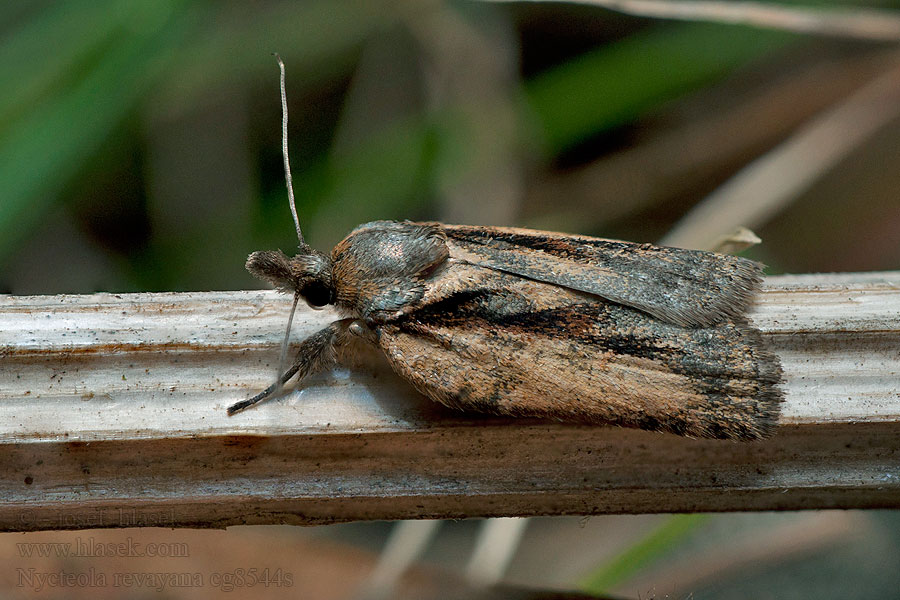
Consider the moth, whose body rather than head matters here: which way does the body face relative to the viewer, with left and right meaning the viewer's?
facing to the left of the viewer
